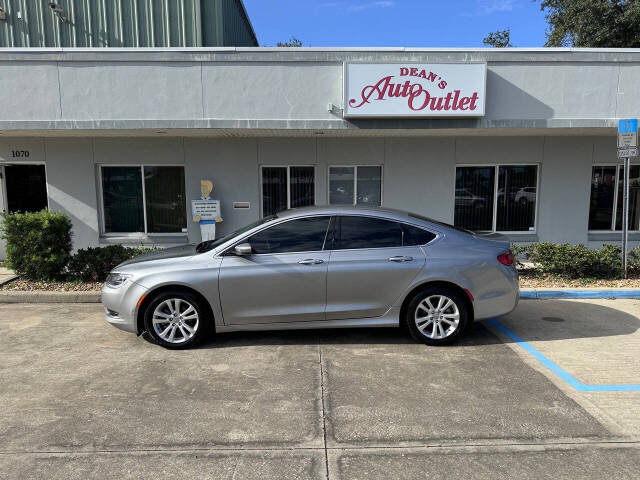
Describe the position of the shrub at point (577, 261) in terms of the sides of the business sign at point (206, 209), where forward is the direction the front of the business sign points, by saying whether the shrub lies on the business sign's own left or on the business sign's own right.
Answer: on the business sign's own left

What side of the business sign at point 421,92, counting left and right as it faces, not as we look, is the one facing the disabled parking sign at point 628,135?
left

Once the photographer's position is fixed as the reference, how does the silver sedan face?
facing to the left of the viewer

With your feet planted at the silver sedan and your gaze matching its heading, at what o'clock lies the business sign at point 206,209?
The business sign is roughly at 2 o'clock from the silver sedan.

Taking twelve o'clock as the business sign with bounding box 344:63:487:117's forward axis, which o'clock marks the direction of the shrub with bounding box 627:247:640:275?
The shrub is roughly at 9 o'clock from the business sign.

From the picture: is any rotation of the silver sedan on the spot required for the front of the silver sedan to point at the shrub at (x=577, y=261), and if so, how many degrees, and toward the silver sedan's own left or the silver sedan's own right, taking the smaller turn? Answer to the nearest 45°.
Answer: approximately 135° to the silver sedan's own right

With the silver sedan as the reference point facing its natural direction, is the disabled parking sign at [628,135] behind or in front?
behind
